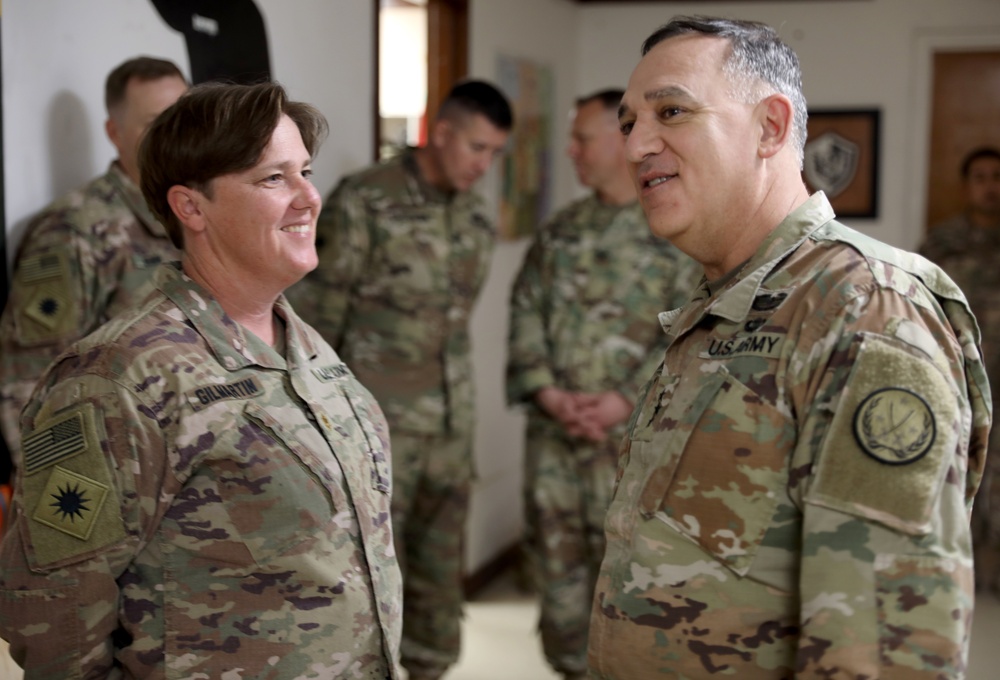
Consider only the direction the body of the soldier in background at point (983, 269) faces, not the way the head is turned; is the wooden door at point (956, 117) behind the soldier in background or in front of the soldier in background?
behind

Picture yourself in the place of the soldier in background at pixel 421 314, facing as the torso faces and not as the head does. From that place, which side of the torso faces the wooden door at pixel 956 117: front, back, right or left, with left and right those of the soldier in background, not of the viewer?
left

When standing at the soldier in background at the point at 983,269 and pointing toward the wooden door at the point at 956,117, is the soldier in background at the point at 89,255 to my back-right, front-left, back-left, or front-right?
back-left

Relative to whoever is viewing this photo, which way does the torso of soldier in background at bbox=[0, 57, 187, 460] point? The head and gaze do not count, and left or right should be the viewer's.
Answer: facing the viewer and to the right of the viewer

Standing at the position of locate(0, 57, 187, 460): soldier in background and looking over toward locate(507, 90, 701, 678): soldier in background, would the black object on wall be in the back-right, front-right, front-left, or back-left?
front-left

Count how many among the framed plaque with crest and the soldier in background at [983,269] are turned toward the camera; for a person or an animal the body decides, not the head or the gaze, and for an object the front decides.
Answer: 2

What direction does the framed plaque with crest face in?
toward the camera

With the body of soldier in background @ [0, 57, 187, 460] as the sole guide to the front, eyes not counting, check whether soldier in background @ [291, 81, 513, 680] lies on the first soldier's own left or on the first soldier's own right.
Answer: on the first soldier's own left

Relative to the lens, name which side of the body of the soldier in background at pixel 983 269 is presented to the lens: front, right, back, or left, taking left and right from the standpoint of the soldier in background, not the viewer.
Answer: front
